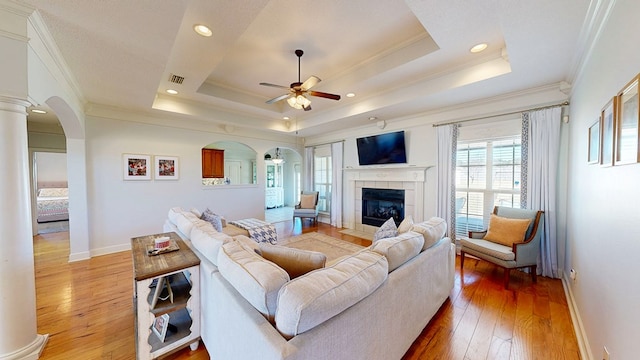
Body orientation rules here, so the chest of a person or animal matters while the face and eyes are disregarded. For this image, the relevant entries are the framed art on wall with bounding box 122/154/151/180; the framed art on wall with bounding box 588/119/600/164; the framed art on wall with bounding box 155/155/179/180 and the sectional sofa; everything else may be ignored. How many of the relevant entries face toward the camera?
2

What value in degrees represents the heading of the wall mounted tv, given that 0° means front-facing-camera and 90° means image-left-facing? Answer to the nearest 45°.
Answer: approximately 45°

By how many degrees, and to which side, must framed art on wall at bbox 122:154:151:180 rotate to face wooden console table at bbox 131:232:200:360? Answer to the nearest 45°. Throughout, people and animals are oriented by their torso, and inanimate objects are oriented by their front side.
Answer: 0° — it already faces it

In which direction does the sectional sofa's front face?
away from the camera

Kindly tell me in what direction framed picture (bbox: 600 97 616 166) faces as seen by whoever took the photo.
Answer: facing to the left of the viewer

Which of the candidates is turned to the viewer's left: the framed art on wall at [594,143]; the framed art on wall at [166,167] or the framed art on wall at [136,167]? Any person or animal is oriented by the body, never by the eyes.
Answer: the framed art on wall at [594,143]

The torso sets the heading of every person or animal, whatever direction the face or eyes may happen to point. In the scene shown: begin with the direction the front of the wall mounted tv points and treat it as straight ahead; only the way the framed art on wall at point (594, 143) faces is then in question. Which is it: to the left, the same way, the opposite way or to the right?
to the right

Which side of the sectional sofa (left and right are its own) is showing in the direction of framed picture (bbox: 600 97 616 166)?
right

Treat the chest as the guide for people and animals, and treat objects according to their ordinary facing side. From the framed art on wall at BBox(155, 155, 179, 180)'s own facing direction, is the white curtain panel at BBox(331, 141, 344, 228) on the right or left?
on its left

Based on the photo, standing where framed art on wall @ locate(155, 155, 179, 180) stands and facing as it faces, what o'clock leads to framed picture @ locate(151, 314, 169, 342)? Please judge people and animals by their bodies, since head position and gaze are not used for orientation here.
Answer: The framed picture is roughly at 12 o'clock from the framed art on wall.

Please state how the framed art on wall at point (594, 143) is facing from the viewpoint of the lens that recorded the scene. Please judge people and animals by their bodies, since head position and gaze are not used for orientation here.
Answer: facing to the left of the viewer
